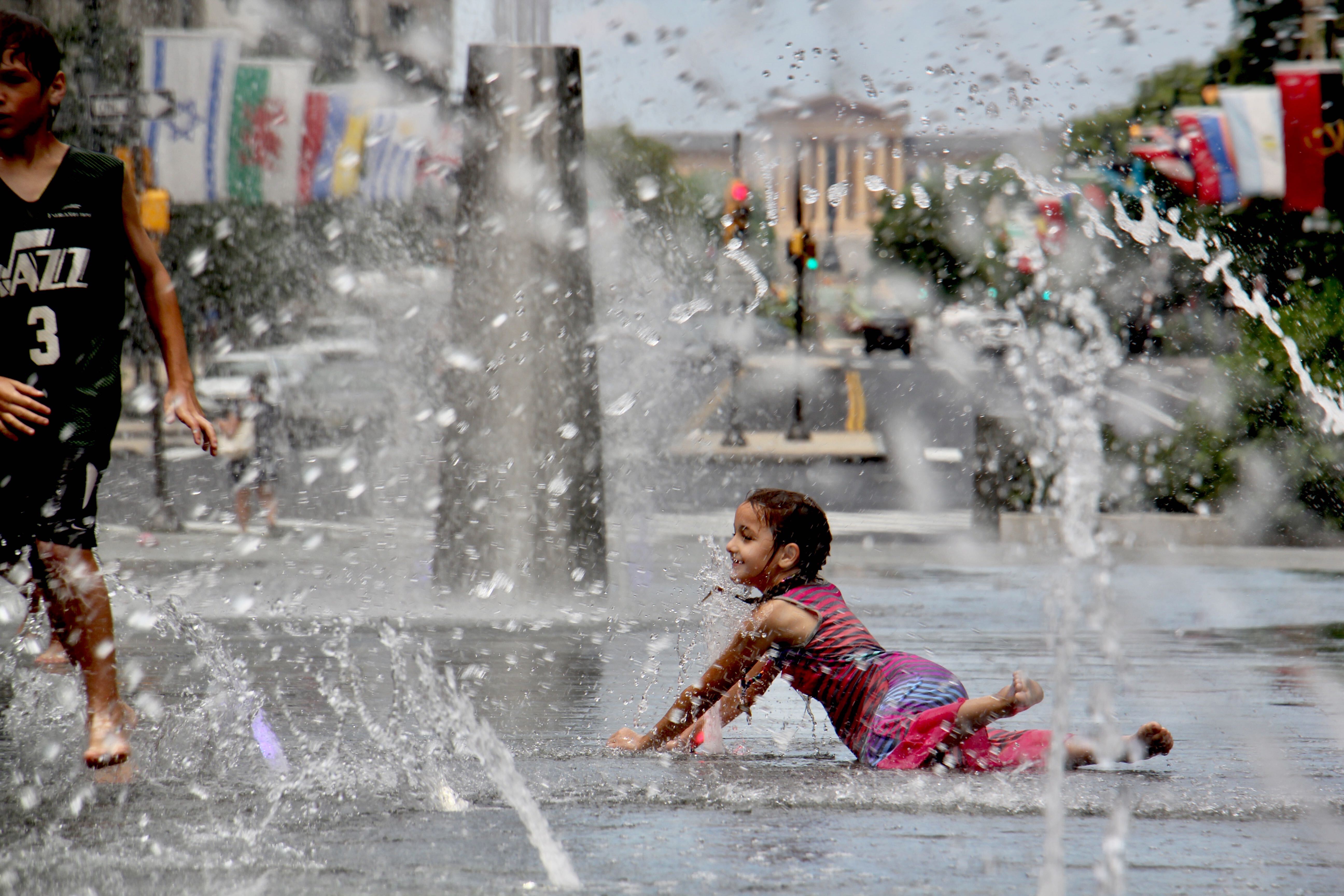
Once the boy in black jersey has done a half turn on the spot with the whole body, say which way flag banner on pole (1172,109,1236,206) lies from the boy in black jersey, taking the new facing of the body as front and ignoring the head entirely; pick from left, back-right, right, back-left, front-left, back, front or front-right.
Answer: front-right

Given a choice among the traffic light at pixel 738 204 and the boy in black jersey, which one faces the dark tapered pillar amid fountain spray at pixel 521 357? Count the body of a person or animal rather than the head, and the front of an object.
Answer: the traffic light

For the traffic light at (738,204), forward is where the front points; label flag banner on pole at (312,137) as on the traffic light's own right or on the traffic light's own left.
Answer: on the traffic light's own right

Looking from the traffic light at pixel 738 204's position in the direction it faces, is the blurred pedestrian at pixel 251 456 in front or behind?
in front

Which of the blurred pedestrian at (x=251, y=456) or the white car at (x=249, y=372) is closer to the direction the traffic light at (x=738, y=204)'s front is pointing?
the blurred pedestrian

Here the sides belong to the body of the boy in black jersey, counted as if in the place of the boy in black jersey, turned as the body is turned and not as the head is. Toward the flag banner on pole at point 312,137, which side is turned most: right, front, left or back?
back

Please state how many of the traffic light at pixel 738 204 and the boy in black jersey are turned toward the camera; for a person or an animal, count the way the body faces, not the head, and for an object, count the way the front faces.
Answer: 2
